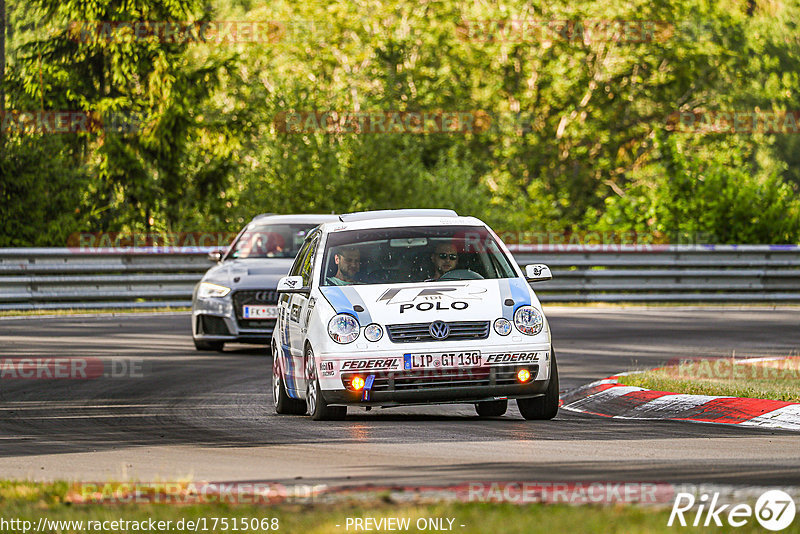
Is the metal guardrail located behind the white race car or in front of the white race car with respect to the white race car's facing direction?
behind

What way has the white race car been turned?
toward the camera
